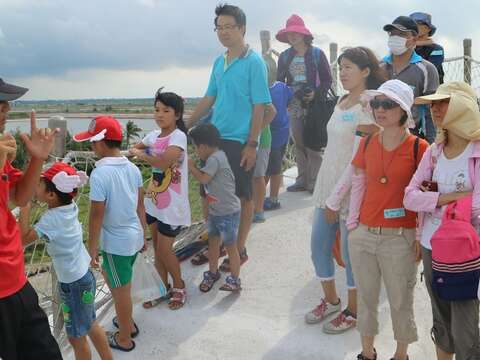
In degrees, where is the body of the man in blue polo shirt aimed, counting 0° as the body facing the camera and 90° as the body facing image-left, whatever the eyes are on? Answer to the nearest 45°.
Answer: approximately 45°

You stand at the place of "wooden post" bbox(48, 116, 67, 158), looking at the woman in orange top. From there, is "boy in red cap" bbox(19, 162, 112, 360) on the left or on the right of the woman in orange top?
right

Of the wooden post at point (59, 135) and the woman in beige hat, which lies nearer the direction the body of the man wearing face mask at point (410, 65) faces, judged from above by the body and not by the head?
the wooden post

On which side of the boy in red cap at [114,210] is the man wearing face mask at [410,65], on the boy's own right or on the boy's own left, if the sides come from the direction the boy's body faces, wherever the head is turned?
on the boy's own right

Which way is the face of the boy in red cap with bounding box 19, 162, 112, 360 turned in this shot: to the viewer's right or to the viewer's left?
to the viewer's left

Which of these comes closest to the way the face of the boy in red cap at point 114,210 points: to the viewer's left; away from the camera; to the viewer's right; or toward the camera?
to the viewer's left

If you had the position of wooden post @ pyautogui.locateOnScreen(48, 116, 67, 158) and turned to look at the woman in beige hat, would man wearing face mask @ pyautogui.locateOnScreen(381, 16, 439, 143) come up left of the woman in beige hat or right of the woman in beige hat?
left

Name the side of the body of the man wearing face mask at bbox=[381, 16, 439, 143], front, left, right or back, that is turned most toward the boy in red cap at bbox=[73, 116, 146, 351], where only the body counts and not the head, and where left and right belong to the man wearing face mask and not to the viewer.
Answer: front

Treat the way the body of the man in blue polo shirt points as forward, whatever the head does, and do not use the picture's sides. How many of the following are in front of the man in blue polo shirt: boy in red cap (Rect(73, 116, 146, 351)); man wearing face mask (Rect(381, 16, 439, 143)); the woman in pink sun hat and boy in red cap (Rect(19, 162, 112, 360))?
2

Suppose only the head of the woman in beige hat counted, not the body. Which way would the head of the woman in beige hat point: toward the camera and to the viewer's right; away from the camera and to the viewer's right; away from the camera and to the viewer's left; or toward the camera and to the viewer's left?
toward the camera and to the viewer's left

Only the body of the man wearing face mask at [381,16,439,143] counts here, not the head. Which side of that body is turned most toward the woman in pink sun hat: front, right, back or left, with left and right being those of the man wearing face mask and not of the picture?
right

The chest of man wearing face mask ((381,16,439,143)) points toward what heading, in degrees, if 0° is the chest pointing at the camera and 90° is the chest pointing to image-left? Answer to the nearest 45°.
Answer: approximately 45°
